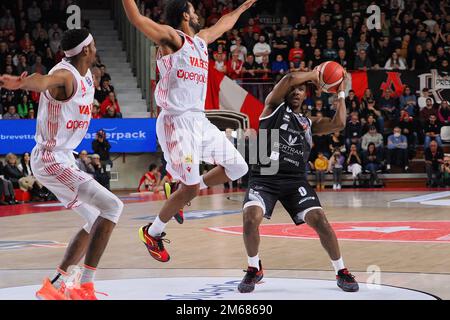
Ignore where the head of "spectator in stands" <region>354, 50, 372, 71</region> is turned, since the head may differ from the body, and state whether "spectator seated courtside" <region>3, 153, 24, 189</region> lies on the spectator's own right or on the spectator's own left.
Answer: on the spectator's own right

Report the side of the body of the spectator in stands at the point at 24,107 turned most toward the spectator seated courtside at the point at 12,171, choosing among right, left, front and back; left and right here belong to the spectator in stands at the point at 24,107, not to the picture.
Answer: front

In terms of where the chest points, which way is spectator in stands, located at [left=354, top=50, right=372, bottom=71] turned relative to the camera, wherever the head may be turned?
toward the camera

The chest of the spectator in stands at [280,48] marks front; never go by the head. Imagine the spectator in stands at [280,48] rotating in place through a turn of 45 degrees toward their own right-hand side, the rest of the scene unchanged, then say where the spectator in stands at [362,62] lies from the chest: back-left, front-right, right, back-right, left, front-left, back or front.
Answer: back-left

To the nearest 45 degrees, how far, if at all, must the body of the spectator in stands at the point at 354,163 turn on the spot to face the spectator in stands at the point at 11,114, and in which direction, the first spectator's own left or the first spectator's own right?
approximately 90° to the first spectator's own right

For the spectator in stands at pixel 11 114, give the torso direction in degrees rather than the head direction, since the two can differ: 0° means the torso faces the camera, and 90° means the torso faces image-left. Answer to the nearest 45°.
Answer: approximately 0°

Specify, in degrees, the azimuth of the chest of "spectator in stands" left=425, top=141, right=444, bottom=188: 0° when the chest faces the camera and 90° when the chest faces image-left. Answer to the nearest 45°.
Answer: approximately 0°

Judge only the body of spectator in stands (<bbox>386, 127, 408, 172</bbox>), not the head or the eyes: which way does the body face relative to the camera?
toward the camera

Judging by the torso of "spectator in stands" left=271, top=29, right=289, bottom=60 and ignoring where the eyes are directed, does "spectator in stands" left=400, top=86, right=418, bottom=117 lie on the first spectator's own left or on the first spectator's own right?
on the first spectator's own left

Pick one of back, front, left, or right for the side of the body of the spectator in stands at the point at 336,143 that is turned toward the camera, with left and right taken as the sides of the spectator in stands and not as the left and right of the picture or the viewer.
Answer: front

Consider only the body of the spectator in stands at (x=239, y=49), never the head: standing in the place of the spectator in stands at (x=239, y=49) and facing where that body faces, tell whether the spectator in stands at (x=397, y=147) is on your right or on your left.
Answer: on your left
